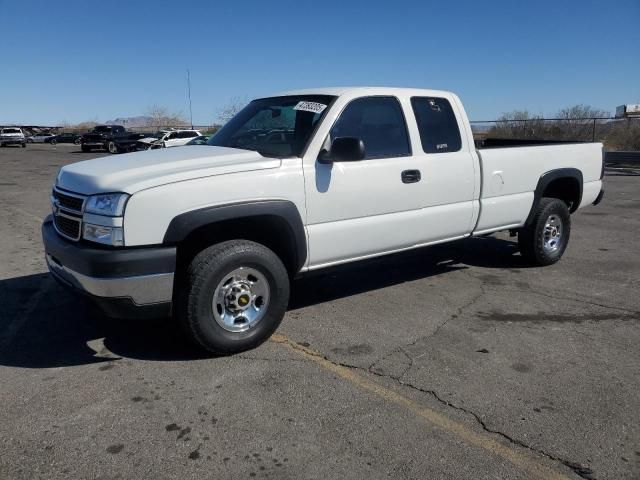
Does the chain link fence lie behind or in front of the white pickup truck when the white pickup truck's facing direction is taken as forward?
behind

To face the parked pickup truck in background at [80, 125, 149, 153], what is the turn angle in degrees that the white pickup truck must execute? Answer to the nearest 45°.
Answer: approximately 135° to its right

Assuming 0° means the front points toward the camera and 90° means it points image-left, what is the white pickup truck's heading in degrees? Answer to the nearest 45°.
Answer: approximately 45°

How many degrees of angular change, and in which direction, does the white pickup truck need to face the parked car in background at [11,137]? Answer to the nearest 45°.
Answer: approximately 90° to its right
